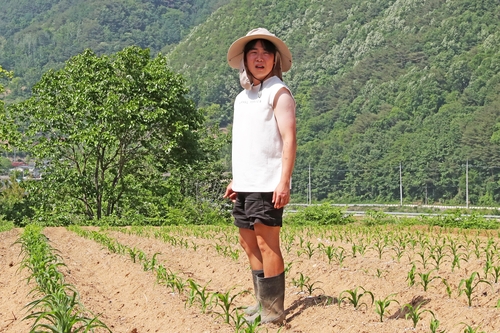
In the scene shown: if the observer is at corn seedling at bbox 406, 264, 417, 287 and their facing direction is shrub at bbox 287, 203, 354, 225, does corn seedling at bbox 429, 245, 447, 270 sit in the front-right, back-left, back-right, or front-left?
front-right

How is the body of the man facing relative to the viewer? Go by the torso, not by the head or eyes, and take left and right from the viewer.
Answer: facing the viewer and to the left of the viewer

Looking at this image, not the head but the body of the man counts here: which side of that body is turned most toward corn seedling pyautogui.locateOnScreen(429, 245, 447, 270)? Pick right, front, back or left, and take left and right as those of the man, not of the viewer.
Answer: back

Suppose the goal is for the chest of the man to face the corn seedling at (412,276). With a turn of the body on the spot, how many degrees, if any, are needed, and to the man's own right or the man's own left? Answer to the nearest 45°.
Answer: approximately 180°

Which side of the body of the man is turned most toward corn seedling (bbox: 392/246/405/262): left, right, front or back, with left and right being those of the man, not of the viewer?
back

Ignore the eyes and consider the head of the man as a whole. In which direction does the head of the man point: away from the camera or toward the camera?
toward the camera

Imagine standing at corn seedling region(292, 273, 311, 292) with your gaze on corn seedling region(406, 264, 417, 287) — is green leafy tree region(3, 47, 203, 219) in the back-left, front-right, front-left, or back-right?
back-left

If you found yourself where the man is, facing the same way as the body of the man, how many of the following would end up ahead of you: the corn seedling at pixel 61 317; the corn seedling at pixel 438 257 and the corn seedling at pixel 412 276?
1

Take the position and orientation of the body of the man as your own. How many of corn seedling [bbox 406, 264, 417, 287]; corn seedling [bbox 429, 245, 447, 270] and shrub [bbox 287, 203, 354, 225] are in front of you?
0

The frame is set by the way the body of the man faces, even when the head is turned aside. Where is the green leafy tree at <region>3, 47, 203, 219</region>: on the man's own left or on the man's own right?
on the man's own right
